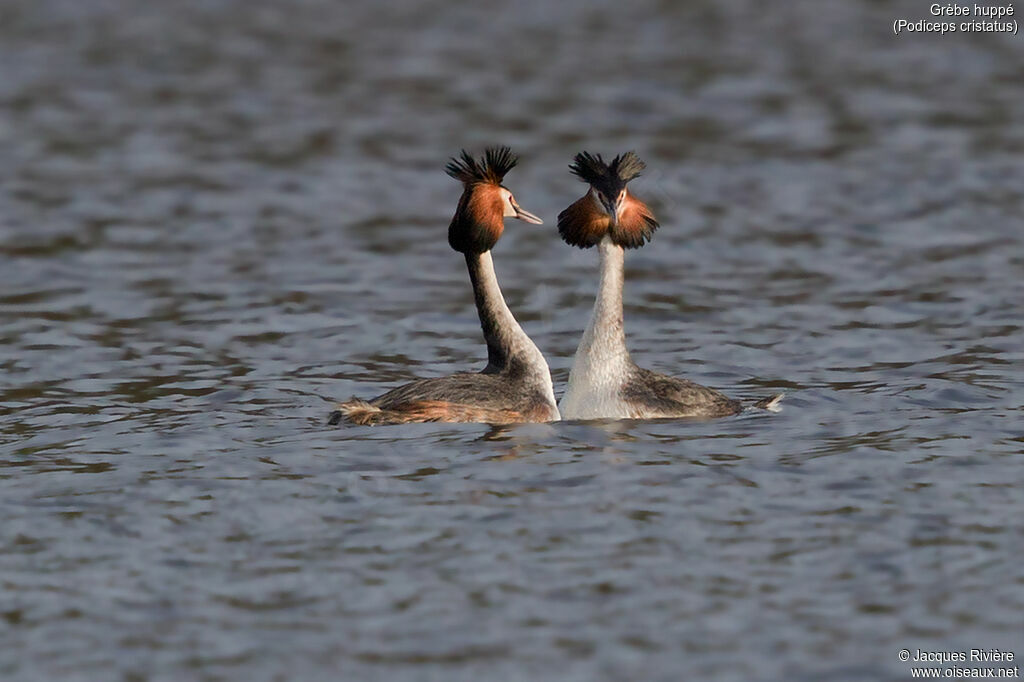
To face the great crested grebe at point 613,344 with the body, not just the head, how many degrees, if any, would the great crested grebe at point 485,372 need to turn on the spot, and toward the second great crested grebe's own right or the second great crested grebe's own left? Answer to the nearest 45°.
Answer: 0° — it already faces it

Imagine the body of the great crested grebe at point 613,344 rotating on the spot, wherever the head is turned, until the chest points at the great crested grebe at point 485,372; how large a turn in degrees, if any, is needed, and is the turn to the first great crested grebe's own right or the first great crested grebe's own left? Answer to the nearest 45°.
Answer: approximately 45° to the first great crested grebe's own right

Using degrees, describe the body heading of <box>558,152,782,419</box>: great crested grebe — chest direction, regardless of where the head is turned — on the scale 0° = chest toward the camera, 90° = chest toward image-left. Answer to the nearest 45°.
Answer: approximately 45°

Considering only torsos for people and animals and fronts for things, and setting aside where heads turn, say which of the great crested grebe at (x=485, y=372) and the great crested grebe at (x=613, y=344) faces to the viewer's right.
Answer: the great crested grebe at (x=485, y=372)

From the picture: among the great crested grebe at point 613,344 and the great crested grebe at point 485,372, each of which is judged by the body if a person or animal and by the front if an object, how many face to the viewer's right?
1

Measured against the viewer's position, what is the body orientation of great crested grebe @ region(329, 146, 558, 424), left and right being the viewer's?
facing to the right of the viewer
